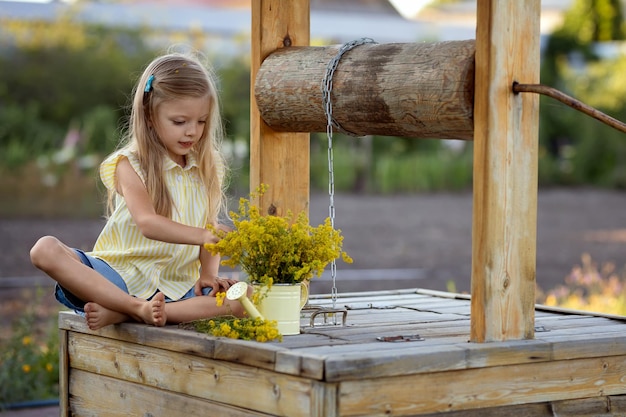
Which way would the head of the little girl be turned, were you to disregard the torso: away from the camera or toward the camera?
toward the camera

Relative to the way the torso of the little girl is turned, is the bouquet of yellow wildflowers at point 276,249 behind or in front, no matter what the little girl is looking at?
in front

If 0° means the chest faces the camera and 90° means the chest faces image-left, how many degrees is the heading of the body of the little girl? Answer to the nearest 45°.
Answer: approximately 315°
